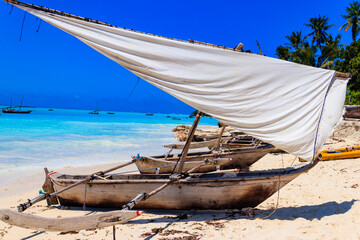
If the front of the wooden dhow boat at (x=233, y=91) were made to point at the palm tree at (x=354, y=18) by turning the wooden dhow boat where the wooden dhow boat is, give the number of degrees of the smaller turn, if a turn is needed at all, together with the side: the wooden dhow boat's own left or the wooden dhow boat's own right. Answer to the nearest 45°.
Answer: approximately 45° to the wooden dhow boat's own left

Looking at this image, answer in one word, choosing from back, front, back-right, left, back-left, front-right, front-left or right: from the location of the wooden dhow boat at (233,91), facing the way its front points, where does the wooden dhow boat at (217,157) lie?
left

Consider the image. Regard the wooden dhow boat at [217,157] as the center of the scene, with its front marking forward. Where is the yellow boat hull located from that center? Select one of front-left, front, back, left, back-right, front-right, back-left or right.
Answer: front

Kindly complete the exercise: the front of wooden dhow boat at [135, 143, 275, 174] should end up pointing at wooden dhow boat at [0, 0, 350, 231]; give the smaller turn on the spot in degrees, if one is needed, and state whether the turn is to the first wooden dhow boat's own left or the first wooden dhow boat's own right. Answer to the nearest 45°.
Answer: approximately 90° to the first wooden dhow boat's own right

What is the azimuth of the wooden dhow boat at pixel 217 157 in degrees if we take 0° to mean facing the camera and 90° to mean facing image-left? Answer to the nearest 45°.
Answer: approximately 270°

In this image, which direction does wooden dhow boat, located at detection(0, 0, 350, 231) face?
to the viewer's right

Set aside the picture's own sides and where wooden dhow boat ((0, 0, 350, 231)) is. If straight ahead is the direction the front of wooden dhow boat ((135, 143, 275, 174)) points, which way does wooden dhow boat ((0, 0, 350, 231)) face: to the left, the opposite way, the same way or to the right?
the same way

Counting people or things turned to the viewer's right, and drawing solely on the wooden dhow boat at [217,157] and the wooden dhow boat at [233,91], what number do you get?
2
